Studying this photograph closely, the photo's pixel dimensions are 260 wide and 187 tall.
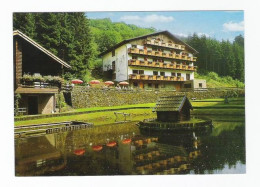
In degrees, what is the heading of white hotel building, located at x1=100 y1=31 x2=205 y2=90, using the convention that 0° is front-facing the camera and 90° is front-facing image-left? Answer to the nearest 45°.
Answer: approximately 315°

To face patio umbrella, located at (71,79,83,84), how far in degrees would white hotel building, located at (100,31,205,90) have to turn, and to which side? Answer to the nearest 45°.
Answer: approximately 135° to its right

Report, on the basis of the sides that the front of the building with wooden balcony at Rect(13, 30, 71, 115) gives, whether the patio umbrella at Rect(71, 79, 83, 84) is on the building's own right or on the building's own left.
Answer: on the building's own left

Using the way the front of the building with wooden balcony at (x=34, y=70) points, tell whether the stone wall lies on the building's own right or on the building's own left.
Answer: on the building's own left
